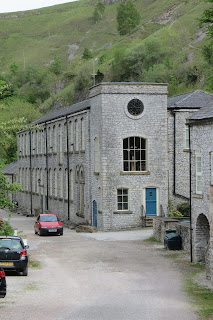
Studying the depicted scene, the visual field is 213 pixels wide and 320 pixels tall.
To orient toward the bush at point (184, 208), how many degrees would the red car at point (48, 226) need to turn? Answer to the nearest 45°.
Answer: approximately 90° to its left

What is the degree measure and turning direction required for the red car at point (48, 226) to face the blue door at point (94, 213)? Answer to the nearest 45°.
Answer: approximately 135° to its left

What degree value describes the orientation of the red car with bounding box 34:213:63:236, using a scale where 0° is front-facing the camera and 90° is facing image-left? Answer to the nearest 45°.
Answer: approximately 0°

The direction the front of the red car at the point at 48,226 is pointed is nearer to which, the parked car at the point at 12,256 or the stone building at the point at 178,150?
the parked car

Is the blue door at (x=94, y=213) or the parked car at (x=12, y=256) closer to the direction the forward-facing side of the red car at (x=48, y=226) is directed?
the parked car
